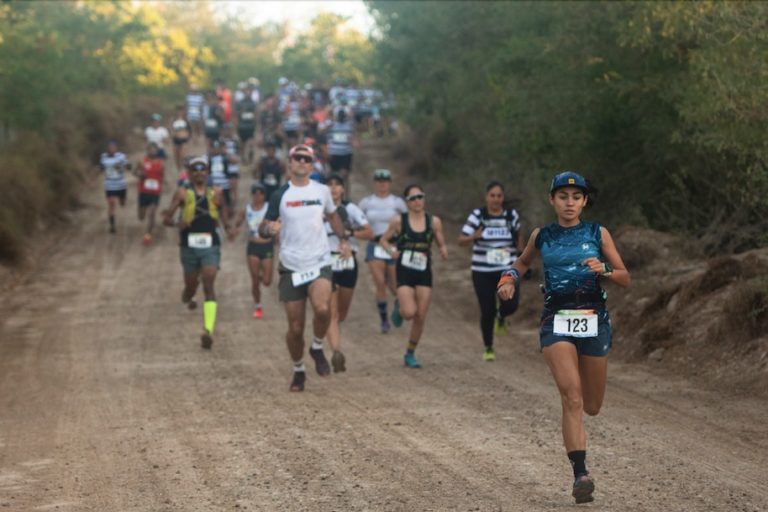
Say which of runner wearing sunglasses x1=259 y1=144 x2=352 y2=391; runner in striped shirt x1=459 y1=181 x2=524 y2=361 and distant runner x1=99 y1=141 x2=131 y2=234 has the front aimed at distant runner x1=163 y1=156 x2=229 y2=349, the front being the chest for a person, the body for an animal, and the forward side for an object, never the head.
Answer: distant runner x1=99 y1=141 x2=131 y2=234

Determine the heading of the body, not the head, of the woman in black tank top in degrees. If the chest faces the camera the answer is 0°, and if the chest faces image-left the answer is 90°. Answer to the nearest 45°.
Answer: approximately 0°

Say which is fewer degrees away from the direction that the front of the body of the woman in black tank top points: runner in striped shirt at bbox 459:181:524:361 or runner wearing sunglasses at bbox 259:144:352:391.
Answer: the runner wearing sunglasses

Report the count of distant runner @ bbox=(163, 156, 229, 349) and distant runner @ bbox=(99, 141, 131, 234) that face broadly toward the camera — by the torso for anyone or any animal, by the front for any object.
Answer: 2

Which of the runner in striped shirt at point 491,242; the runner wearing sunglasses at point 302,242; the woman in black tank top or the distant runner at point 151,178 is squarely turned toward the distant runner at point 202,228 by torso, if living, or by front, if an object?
the distant runner at point 151,178

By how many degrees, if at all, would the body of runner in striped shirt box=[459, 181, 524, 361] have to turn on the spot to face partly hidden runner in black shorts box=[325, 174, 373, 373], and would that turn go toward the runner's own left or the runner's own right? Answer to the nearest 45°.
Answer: approximately 90° to the runner's own right

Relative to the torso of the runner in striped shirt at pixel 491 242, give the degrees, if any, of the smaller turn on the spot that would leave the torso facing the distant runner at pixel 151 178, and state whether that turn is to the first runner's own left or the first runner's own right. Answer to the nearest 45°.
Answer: approximately 135° to the first runner's own right

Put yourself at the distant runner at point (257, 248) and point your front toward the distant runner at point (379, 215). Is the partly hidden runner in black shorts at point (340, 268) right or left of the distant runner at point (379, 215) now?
right

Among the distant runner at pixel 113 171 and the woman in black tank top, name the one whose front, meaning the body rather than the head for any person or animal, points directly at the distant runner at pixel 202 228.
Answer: the distant runner at pixel 113 171

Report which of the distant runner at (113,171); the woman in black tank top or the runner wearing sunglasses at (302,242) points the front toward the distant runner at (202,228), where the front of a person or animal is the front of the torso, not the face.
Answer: the distant runner at (113,171)
